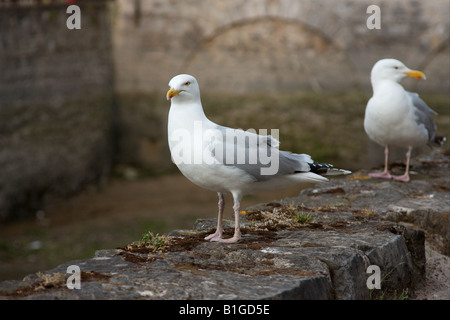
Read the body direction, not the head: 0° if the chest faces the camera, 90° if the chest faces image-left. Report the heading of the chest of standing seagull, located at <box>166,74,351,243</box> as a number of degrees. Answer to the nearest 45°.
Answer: approximately 90°

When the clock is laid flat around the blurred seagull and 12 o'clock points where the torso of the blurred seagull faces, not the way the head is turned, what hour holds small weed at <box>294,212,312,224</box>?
The small weed is roughly at 11 o'clock from the blurred seagull.

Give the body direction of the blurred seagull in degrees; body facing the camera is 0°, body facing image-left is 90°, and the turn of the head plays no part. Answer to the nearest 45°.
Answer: approximately 45°

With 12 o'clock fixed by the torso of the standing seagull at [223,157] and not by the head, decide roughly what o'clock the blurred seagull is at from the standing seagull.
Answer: The blurred seagull is roughly at 4 o'clock from the standing seagull.
